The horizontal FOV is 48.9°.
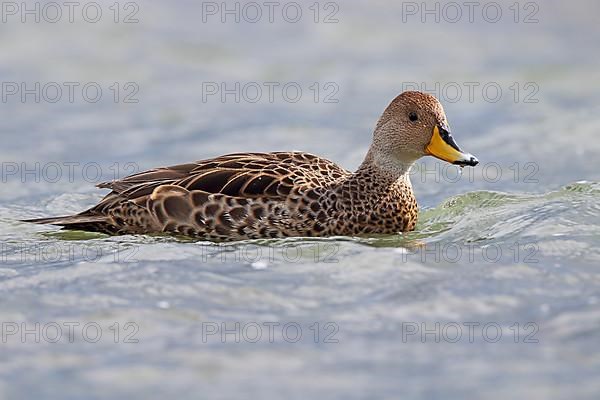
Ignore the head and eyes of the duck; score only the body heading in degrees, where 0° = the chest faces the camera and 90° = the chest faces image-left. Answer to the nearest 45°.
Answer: approximately 270°
